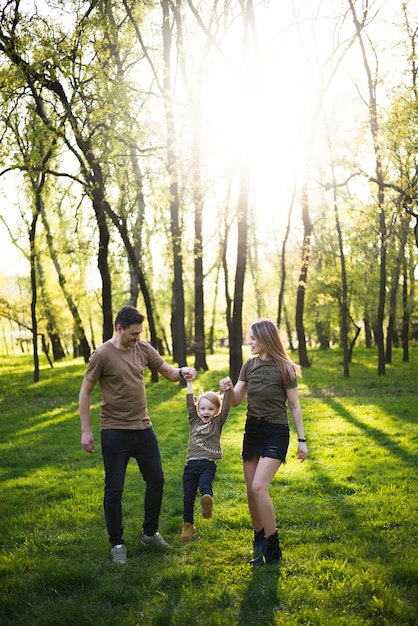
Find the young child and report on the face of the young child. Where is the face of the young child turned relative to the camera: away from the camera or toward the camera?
toward the camera

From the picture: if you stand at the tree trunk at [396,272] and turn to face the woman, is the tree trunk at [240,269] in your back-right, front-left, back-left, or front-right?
front-right

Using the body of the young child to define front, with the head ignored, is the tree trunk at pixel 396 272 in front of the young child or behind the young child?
behind

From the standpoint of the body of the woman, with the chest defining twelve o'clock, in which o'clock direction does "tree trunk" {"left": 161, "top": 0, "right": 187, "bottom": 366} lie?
The tree trunk is roughly at 4 o'clock from the woman.

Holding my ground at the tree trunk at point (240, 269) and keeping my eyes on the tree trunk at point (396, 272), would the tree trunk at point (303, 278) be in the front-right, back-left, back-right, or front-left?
front-left

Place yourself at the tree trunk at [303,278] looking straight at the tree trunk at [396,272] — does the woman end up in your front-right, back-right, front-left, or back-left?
back-right

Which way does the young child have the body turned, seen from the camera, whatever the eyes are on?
toward the camera

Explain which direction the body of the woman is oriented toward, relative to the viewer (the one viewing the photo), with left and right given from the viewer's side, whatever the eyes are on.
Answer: facing the viewer and to the left of the viewer

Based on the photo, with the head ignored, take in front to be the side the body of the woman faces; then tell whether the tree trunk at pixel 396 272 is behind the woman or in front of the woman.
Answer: behind

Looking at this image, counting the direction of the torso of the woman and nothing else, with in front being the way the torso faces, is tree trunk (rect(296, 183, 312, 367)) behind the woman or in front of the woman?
behind

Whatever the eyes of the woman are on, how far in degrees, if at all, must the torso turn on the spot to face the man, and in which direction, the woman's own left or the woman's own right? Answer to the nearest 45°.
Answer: approximately 45° to the woman's own right

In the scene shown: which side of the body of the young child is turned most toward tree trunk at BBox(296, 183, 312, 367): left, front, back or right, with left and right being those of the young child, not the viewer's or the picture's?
back

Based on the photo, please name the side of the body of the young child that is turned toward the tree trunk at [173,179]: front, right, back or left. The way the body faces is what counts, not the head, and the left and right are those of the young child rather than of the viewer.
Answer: back

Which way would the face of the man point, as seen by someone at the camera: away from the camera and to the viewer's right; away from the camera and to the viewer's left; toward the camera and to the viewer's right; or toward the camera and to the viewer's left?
toward the camera and to the viewer's right

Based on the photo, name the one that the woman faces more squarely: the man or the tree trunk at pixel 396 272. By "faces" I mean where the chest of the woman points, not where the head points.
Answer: the man
